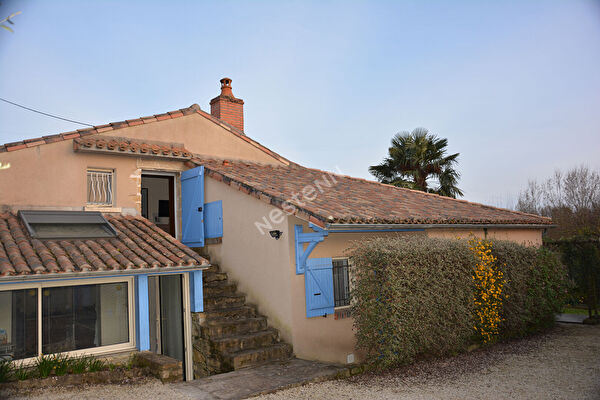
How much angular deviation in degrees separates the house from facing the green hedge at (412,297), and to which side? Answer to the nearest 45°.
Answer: approximately 45° to its left

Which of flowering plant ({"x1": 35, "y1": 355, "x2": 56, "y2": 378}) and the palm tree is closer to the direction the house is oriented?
the flowering plant

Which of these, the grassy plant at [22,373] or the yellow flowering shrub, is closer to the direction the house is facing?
the grassy plant

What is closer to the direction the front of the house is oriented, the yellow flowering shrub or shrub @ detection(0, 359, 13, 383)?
the shrub

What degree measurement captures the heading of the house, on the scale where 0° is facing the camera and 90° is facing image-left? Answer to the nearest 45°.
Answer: approximately 0°

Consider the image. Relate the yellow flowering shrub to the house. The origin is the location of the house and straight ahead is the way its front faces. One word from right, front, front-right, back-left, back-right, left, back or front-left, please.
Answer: left

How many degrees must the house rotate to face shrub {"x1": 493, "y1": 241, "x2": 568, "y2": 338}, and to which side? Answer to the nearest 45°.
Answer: approximately 90° to its left

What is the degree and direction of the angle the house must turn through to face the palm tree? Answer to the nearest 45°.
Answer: approximately 135° to its left
